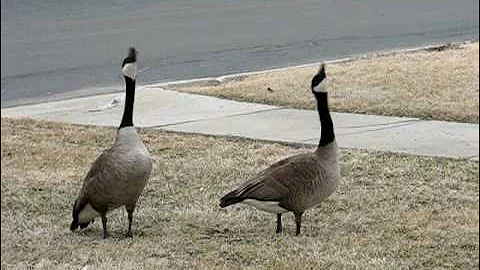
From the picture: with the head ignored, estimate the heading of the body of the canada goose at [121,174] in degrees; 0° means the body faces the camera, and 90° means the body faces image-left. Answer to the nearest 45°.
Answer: approximately 315°

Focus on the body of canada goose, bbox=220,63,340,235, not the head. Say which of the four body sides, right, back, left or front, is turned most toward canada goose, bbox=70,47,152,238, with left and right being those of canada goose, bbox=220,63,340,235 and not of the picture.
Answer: back

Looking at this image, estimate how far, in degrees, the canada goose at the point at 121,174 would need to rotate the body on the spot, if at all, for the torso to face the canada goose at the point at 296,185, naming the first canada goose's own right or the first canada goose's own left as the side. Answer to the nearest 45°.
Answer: approximately 45° to the first canada goose's own left

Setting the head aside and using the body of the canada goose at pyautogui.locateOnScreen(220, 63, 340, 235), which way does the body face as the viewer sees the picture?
to the viewer's right
